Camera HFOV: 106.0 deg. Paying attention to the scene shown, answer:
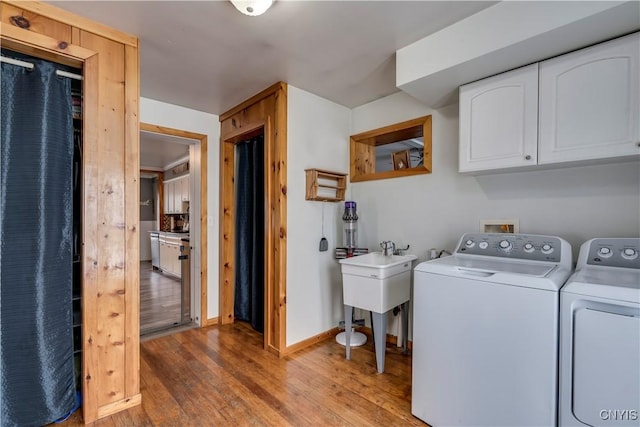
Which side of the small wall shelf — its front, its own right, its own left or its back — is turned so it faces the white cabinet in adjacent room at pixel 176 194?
back

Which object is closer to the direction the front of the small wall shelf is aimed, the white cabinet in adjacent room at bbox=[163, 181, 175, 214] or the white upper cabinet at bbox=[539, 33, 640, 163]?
the white upper cabinet

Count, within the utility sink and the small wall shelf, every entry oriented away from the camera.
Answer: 0

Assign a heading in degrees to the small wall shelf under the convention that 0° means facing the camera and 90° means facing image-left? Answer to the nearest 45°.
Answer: approximately 315°

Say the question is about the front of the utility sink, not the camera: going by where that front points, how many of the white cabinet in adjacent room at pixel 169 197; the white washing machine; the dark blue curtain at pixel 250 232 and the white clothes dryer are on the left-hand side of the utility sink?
2

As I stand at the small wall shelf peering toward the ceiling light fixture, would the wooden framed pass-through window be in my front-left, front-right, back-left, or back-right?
back-left

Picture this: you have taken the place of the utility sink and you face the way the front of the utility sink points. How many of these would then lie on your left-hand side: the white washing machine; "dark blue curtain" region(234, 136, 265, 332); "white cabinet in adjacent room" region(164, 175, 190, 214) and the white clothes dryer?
2
